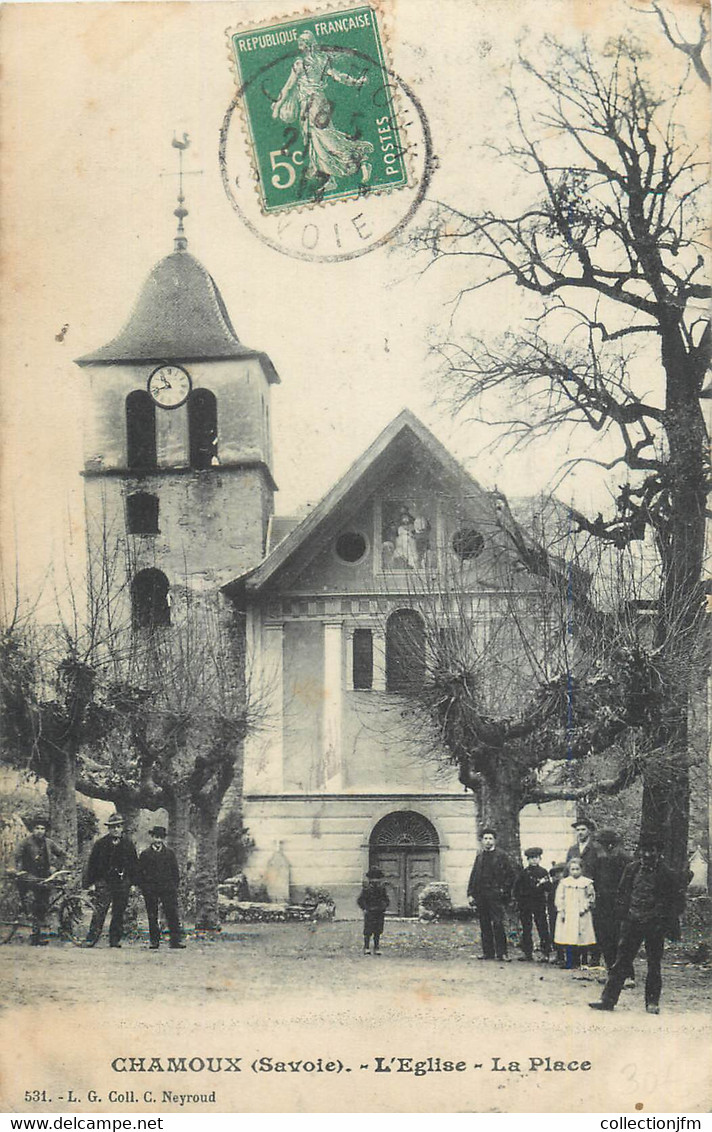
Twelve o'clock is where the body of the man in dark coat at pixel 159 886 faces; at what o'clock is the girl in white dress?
The girl in white dress is roughly at 10 o'clock from the man in dark coat.

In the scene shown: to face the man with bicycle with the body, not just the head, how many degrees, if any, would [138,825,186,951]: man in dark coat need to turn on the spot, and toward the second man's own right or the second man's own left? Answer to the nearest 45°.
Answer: approximately 45° to the second man's own right

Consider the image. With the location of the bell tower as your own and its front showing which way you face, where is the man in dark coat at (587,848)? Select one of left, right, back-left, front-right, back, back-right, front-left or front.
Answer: front-left

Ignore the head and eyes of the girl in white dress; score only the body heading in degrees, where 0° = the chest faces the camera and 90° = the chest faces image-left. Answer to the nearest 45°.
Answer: approximately 0°

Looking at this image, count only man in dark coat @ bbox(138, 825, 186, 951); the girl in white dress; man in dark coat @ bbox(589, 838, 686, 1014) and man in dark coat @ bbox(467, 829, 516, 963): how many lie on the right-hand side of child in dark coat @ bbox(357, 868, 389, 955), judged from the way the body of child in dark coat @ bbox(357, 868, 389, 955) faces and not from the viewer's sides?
1
